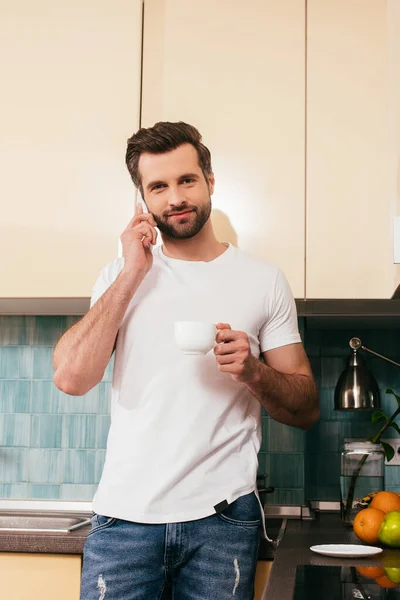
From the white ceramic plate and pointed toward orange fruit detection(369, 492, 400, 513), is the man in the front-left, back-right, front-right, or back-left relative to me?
back-left

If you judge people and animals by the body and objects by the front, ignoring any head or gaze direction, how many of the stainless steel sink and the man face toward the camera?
2

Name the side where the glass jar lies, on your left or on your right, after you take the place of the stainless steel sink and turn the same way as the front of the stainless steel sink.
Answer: on your left

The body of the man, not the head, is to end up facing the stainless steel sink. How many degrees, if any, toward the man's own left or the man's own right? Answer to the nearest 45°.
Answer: approximately 135° to the man's own right

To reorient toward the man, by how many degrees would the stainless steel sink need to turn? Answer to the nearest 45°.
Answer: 0° — it already faces them

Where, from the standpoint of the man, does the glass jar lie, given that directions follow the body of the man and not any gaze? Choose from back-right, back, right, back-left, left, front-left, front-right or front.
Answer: back-left

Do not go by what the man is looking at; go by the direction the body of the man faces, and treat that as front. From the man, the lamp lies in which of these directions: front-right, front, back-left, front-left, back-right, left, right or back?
back-left

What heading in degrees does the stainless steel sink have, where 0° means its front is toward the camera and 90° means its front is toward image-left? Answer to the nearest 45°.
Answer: approximately 0°

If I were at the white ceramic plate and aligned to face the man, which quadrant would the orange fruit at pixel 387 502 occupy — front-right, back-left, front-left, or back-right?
back-right

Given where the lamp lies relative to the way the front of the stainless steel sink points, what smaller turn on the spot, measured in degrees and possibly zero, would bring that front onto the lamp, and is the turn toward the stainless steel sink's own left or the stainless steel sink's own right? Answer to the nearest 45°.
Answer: approximately 90° to the stainless steel sink's own left
